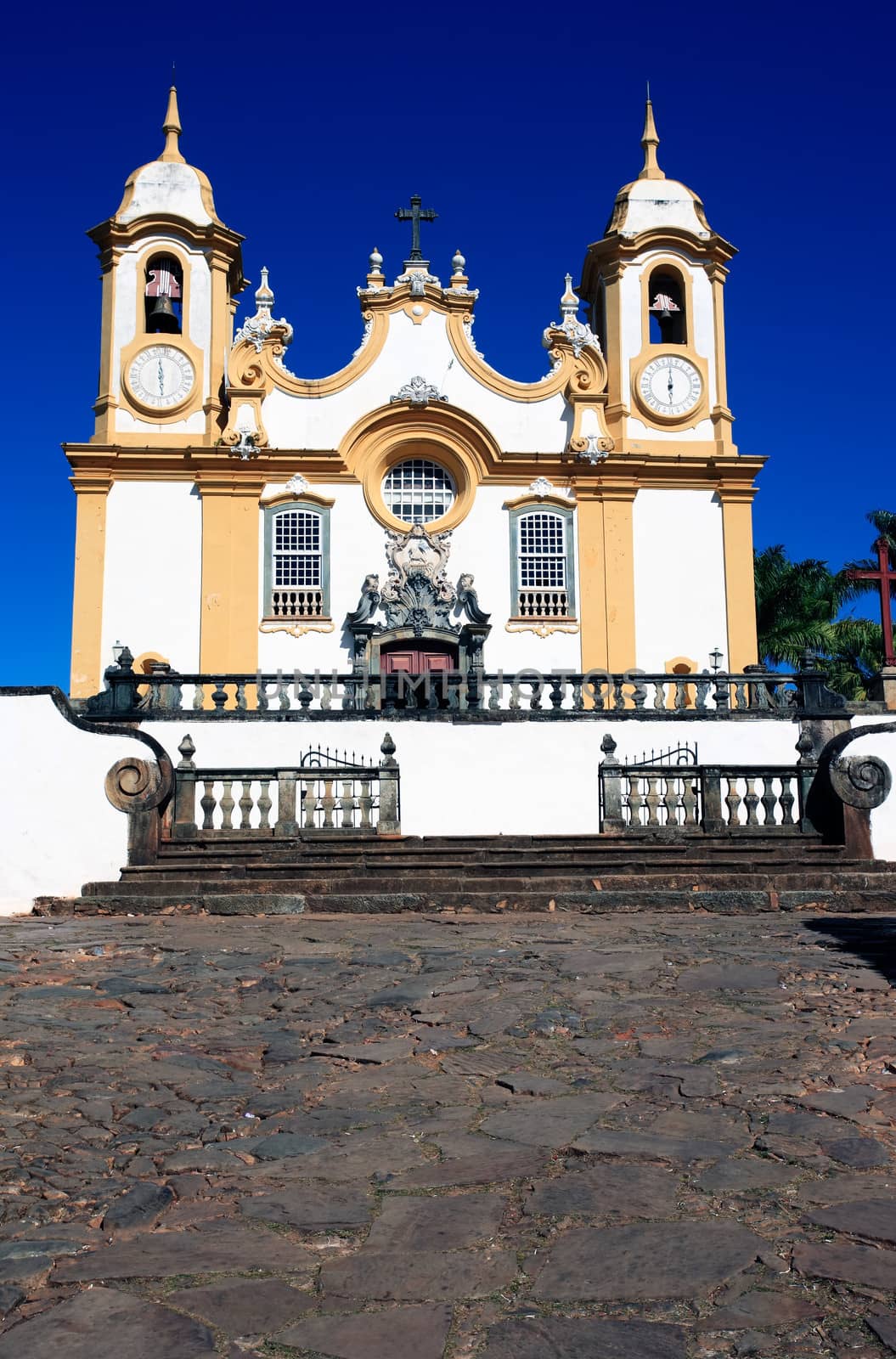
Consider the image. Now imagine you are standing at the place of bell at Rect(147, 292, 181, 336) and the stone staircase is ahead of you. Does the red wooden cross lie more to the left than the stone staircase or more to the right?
left

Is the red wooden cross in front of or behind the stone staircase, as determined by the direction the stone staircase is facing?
behind

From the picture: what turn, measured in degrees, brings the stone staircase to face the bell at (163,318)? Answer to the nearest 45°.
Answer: approximately 135° to its right

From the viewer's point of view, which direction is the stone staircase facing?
toward the camera
